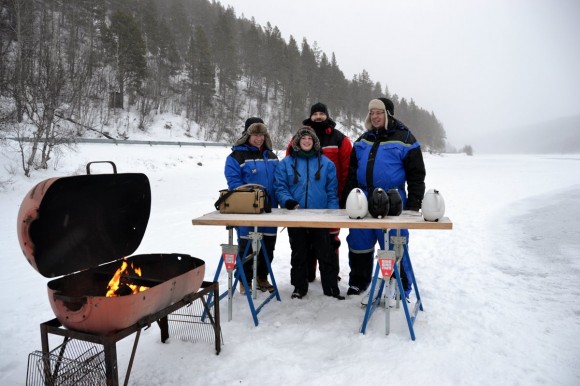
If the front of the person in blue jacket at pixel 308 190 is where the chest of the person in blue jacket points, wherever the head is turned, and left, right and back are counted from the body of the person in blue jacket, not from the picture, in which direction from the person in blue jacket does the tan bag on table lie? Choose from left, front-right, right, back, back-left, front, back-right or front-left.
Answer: front-right

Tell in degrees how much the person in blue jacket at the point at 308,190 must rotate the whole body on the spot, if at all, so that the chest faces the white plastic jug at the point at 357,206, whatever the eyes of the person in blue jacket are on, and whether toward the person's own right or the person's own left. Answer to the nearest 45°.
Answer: approximately 45° to the person's own left

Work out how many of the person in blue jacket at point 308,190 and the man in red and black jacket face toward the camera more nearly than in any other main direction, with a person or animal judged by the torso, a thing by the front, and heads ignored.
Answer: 2

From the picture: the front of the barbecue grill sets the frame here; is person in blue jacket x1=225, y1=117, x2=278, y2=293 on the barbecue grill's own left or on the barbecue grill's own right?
on the barbecue grill's own left

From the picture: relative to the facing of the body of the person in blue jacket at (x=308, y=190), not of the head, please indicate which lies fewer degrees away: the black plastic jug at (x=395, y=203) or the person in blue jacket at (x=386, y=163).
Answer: the black plastic jug

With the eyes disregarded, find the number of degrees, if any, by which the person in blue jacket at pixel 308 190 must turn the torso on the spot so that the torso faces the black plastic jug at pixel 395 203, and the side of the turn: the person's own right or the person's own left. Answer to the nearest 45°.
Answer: approximately 45° to the person's own left

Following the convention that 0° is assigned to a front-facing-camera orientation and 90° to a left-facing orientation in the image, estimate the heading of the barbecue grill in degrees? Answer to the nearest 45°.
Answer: approximately 315°

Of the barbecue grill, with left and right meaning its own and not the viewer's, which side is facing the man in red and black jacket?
left

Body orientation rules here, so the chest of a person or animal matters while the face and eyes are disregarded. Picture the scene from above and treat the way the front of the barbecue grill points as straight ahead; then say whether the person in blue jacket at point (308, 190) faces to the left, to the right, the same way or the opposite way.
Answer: to the right

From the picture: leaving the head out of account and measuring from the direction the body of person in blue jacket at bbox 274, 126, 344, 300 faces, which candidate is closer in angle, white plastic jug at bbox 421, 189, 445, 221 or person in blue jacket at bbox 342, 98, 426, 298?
the white plastic jug
